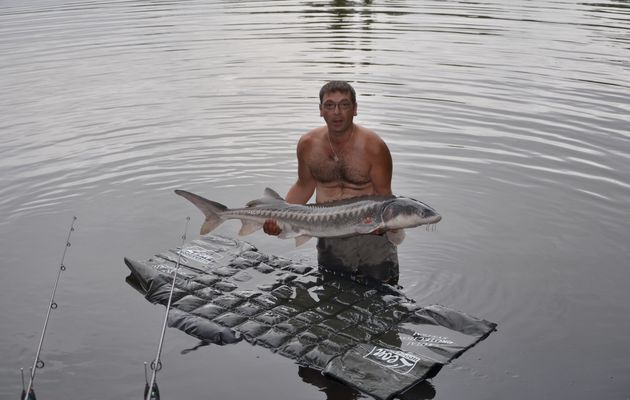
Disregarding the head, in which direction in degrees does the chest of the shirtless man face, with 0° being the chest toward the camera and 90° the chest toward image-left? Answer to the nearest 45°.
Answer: approximately 0°

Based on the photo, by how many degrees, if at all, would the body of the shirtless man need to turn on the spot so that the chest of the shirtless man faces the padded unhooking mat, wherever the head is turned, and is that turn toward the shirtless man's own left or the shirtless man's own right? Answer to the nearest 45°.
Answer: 0° — they already face it
